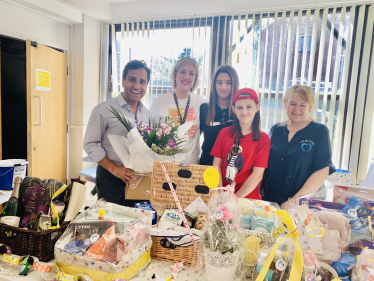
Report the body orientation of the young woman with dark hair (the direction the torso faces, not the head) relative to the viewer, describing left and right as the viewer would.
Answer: facing the viewer

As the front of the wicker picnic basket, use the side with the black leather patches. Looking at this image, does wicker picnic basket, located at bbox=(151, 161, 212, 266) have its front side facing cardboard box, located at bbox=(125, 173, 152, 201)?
no

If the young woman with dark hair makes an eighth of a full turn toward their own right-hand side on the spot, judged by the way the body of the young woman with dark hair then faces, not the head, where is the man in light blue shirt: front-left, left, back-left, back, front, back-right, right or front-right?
front-right

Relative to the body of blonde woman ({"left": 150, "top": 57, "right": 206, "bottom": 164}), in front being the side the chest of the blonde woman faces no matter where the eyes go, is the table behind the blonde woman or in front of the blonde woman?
in front

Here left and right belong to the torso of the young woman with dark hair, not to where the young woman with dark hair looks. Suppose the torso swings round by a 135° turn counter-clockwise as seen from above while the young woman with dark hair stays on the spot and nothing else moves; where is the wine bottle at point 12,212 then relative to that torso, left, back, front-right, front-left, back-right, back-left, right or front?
back

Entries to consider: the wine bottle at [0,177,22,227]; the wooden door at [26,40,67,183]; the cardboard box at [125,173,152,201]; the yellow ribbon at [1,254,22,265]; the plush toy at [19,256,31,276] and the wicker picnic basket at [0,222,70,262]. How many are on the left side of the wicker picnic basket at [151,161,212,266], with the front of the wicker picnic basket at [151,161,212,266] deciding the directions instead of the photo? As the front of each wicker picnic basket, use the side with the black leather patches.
0

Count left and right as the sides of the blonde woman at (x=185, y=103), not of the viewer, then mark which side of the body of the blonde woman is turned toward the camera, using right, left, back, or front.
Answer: front

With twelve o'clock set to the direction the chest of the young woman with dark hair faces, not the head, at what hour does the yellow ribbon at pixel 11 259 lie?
The yellow ribbon is roughly at 1 o'clock from the young woman with dark hair.

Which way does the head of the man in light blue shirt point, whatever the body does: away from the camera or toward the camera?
toward the camera

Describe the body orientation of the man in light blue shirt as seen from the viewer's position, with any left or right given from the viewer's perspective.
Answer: facing the viewer and to the right of the viewer

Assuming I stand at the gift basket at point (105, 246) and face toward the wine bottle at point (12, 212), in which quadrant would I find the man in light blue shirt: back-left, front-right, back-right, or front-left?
front-right

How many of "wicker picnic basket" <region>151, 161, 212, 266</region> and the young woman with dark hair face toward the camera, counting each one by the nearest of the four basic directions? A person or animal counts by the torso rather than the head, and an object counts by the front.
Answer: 2

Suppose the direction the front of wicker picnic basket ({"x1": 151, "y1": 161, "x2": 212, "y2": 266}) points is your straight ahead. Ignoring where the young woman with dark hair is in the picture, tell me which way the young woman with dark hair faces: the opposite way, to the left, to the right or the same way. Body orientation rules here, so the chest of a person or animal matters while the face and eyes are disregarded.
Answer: the same way

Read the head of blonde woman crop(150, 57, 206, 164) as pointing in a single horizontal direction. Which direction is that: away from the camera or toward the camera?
toward the camera

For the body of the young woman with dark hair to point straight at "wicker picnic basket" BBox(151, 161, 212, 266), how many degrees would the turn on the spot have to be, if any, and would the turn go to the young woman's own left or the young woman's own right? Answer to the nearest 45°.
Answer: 0° — they already face it

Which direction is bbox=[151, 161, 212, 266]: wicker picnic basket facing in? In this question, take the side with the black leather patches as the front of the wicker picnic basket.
toward the camera

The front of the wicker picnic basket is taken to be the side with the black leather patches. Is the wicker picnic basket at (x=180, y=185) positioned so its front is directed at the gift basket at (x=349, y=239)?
no
